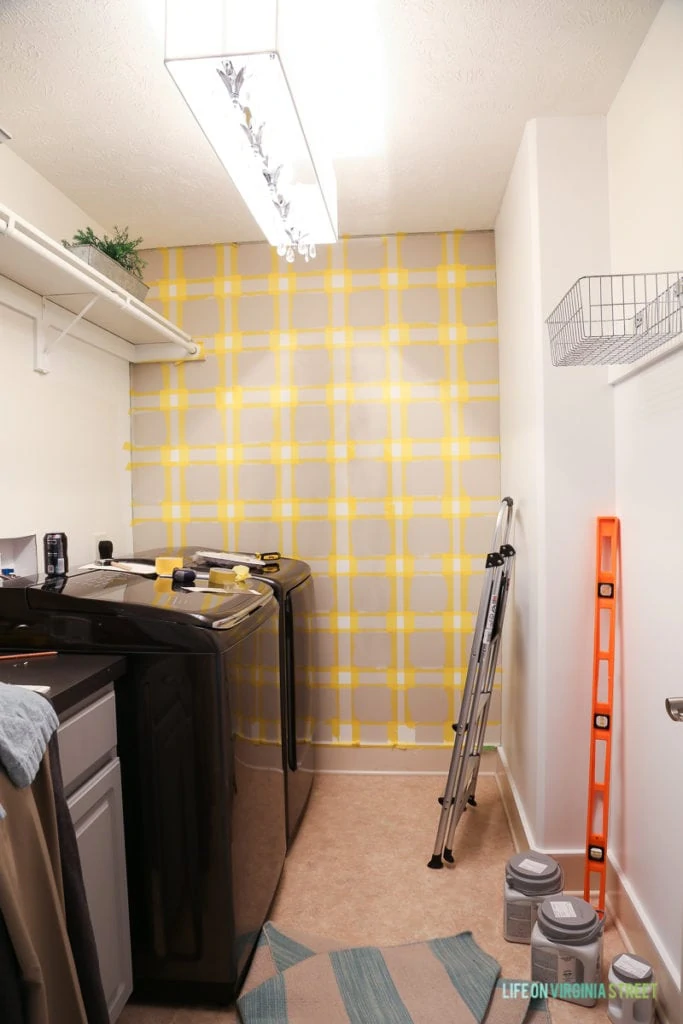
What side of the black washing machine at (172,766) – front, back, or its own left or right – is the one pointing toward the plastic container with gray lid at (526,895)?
front

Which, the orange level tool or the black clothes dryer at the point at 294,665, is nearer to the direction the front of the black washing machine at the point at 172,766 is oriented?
the orange level tool

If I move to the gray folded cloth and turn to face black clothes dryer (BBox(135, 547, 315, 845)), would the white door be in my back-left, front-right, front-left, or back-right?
front-right

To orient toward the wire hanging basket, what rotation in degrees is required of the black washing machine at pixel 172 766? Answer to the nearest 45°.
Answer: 0° — it already faces it

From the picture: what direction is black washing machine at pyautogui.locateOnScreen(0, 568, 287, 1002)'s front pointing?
to the viewer's right
